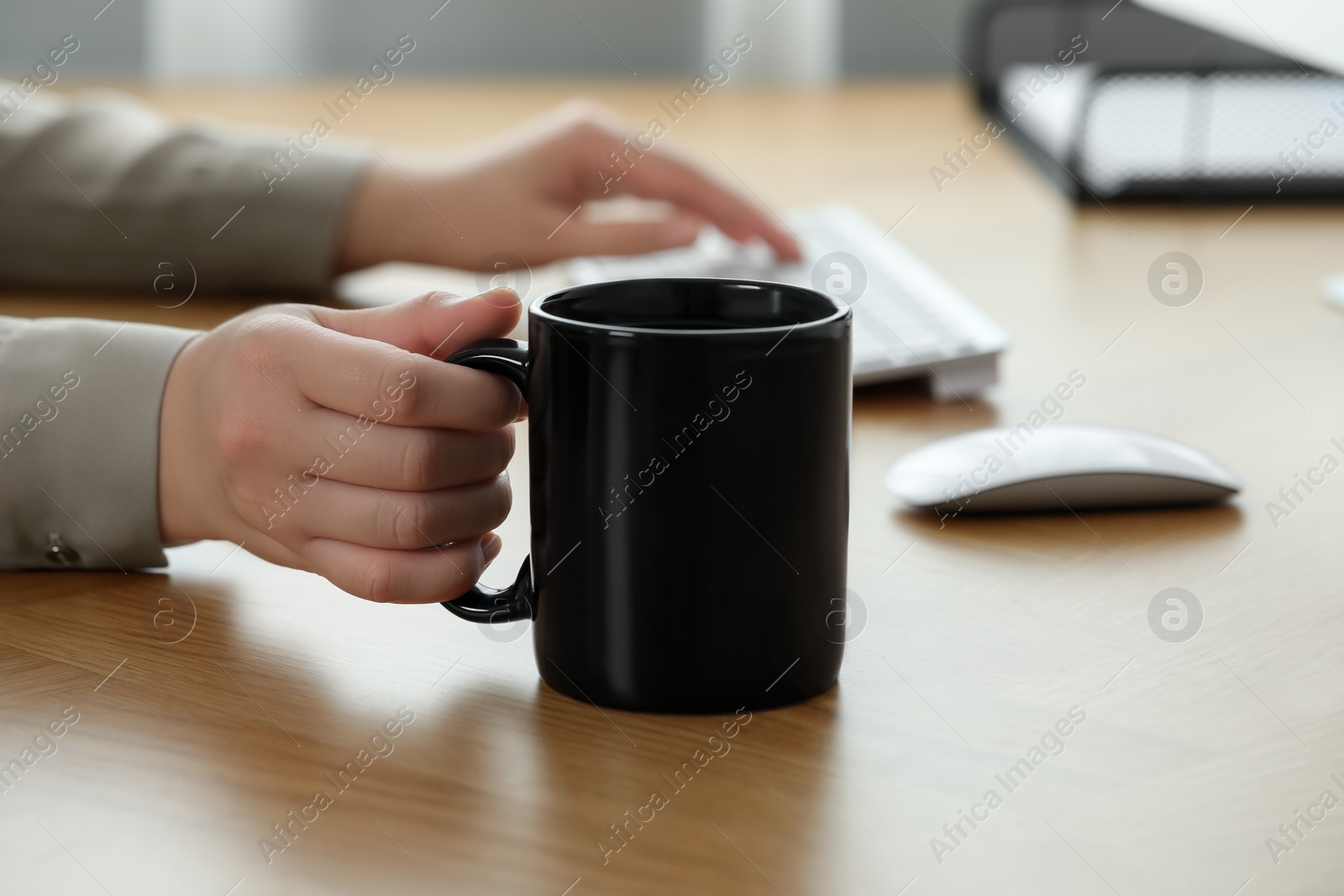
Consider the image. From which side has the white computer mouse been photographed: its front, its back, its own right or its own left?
right

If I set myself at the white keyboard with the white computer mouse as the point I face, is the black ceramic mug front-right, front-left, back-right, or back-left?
front-right
